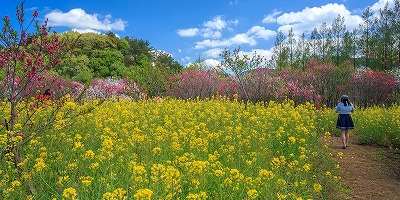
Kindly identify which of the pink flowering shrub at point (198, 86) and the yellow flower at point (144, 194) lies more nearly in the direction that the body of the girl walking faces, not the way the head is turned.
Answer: the pink flowering shrub

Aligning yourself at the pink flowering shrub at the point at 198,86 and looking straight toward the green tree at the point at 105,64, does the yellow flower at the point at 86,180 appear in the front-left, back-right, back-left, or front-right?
back-left

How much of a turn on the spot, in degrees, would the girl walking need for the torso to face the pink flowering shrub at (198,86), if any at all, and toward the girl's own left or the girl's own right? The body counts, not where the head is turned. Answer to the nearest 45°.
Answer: approximately 45° to the girl's own left

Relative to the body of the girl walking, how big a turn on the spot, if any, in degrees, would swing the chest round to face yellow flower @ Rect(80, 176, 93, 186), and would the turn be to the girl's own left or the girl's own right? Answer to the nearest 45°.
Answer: approximately 180°

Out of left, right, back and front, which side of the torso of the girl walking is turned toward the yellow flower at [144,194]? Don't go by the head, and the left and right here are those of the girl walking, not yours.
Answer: back

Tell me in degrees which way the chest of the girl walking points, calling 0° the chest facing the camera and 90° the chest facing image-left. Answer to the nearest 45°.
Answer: approximately 180°

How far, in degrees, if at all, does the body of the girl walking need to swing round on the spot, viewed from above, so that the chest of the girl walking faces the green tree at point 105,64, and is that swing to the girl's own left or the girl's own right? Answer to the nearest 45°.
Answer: approximately 45° to the girl's own left

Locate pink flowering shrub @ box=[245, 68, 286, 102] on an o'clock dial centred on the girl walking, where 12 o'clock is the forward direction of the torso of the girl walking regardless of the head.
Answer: The pink flowering shrub is roughly at 11 o'clock from the girl walking.
